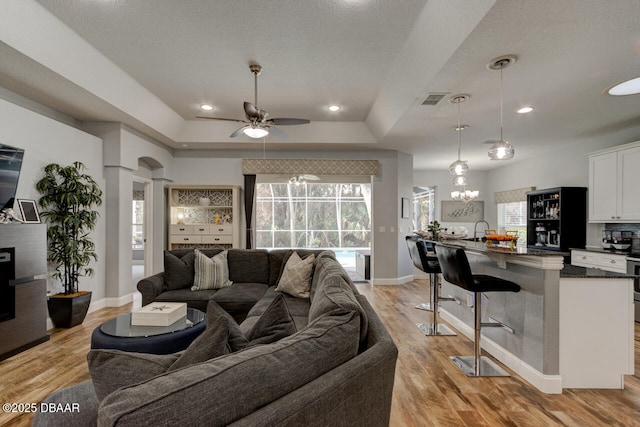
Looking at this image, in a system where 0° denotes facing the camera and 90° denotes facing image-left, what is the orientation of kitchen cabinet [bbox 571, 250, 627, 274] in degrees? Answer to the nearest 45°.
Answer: approximately 45°

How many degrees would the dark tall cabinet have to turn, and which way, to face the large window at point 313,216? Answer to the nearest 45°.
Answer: approximately 45° to its right

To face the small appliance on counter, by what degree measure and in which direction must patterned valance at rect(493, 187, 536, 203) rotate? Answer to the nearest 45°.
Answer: approximately 90° to its left
